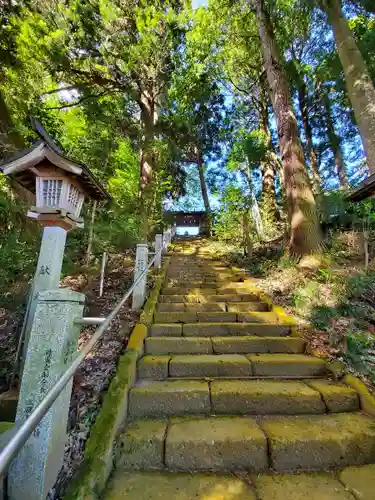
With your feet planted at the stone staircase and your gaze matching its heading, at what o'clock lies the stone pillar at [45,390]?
The stone pillar is roughly at 2 o'clock from the stone staircase.

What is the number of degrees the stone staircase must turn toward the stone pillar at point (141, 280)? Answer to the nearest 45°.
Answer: approximately 135° to its right

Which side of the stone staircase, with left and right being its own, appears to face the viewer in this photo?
front
